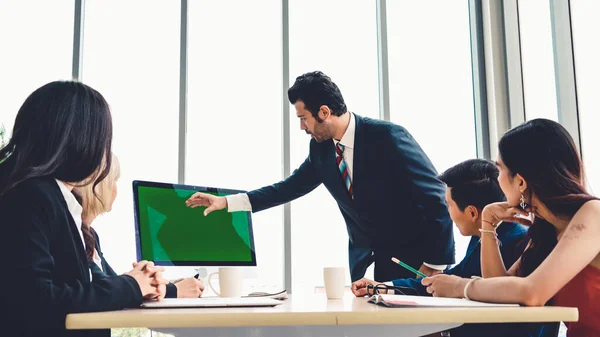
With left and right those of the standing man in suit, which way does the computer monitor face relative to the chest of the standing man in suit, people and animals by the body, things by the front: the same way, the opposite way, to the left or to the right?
to the left

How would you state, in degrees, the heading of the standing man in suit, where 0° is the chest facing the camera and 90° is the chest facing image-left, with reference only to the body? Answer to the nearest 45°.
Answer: approximately 45°

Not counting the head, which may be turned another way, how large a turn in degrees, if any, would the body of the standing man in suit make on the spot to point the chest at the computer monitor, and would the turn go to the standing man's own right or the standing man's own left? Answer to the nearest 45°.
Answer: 0° — they already face it

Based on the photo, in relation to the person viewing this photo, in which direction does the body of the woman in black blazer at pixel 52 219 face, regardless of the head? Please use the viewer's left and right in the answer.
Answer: facing to the right of the viewer

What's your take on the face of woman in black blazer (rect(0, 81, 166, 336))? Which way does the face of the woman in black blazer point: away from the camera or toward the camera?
away from the camera

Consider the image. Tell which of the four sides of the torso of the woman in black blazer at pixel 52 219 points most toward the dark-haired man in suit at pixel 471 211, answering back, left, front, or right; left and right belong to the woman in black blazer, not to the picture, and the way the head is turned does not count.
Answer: front

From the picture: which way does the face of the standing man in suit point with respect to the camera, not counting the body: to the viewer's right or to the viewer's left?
to the viewer's left

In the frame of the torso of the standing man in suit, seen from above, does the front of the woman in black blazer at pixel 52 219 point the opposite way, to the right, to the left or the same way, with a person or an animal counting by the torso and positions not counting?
the opposite way

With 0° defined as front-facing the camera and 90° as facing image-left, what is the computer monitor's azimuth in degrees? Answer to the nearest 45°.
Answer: approximately 315°

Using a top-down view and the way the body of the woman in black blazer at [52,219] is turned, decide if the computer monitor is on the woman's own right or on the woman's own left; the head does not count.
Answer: on the woman's own left
